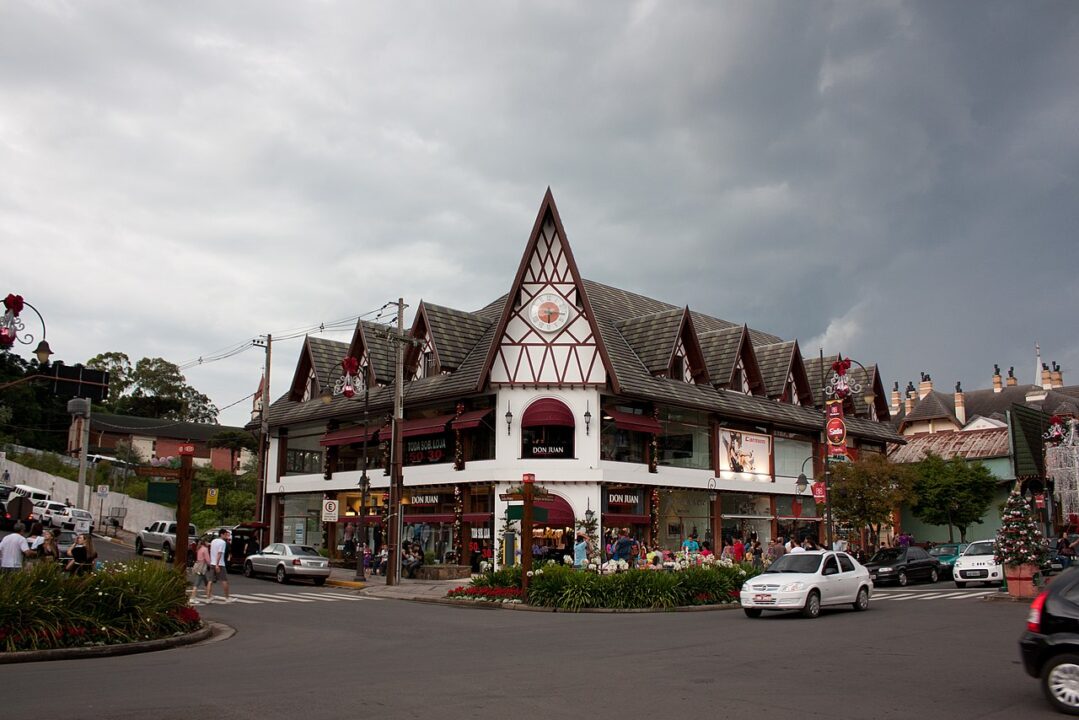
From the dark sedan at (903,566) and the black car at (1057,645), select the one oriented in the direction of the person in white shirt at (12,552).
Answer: the dark sedan

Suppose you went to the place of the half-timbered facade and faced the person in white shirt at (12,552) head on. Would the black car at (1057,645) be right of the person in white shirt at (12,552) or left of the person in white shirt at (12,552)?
left

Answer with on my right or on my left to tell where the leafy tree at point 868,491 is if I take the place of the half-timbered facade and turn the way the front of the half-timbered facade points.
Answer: on my left

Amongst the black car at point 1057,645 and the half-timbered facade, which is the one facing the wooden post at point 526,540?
the half-timbered facade

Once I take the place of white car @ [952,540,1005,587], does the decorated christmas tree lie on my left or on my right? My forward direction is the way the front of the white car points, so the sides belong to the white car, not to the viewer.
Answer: on my left

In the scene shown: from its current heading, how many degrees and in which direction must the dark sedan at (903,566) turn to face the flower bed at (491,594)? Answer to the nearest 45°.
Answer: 0° — it already faces it

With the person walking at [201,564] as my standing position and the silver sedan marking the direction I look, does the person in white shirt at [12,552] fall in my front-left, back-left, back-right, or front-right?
back-left

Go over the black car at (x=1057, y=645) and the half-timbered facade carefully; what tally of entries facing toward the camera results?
1

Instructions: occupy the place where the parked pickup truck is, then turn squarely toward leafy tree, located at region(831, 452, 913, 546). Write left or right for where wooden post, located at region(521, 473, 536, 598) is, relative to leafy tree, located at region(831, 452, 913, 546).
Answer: right

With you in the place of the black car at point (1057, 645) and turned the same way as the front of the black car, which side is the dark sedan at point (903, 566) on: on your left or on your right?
on your left

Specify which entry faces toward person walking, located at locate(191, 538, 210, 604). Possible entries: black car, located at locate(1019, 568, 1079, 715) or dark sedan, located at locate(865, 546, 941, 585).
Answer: the dark sedan

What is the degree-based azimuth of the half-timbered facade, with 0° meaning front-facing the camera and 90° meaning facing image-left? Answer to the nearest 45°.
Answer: approximately 0°

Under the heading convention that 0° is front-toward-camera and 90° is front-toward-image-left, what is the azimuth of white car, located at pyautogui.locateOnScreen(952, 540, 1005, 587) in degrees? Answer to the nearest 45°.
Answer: approximately 45°
